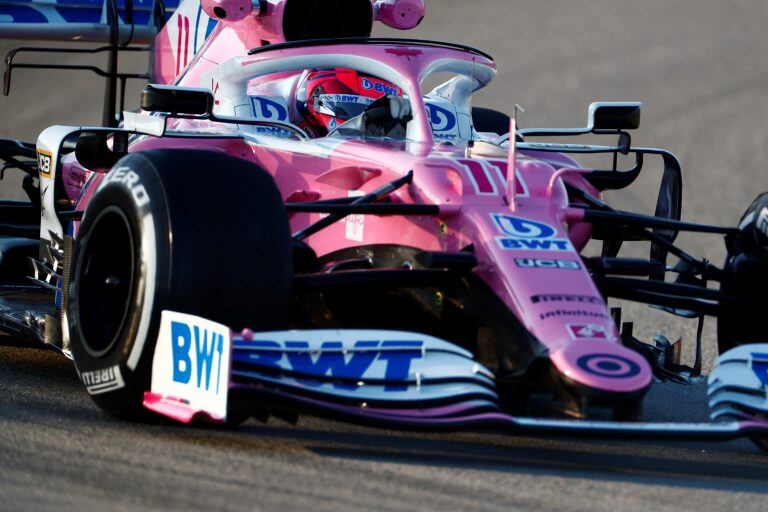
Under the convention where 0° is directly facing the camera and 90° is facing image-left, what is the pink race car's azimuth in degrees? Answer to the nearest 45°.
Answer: approximately 315°
